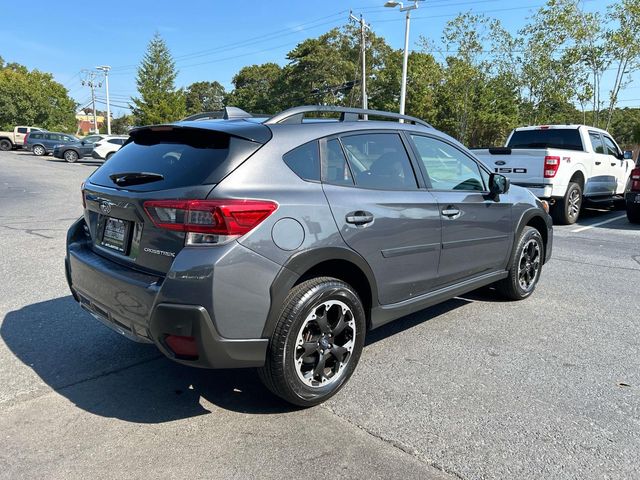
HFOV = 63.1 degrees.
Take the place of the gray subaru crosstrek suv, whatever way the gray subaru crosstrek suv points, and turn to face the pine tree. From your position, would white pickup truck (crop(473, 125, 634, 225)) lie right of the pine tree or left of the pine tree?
right

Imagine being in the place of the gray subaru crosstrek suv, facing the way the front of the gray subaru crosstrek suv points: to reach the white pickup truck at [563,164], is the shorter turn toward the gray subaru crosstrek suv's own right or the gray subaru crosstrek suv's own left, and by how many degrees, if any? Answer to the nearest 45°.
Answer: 0° — it already faces it

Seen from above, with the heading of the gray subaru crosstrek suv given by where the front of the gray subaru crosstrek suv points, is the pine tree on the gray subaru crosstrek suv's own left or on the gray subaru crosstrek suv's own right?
on the gray subaru crosstrek suv's own left

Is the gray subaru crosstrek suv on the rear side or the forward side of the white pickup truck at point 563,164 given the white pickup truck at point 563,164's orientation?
on the rear side

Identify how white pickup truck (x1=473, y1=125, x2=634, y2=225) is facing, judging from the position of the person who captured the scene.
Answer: facing away from the viewer and to the right of the viewer

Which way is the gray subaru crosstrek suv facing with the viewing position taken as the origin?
facing away from the viewer and to the right of the viewer

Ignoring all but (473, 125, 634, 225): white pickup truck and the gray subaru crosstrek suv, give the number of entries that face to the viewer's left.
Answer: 0

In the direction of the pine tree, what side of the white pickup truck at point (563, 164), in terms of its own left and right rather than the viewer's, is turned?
left
